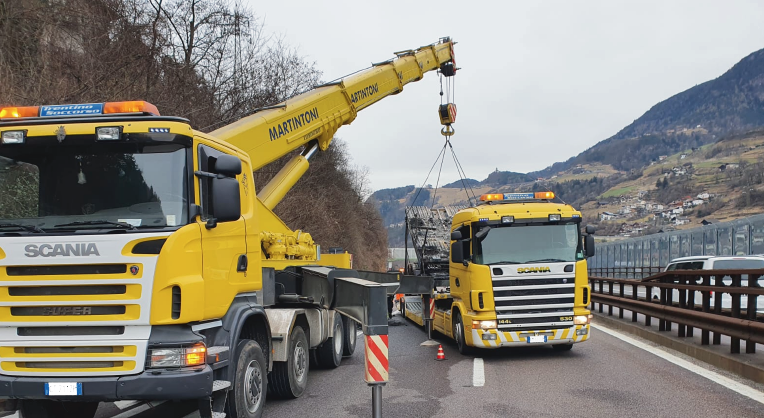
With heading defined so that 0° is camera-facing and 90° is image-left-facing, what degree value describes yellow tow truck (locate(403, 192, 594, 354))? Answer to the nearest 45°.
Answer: approximately 0°

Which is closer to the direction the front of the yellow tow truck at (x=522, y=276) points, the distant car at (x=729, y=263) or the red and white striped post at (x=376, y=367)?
the red and white striped post

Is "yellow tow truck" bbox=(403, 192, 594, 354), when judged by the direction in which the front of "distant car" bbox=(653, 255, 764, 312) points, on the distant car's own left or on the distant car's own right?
on the distant car's own left

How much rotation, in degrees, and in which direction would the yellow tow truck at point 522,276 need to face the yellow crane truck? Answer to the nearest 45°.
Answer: approximately 45° to its right

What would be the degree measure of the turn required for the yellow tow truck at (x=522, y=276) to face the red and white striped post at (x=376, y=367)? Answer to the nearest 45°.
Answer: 0° — it already faces it

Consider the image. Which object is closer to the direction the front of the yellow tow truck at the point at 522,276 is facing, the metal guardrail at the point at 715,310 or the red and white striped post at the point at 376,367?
the red and white striped post

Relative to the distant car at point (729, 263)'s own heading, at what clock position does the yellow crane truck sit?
The yellow crane truck is roughly at 8 o'clock from the distant car.
